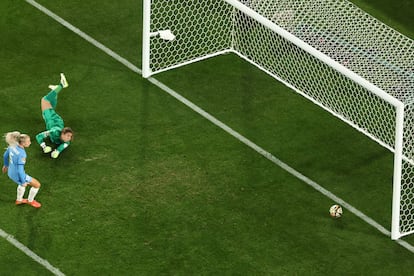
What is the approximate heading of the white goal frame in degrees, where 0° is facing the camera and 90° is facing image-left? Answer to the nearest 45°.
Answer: approximately 45°

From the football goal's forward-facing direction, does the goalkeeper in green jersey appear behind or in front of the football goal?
in front
